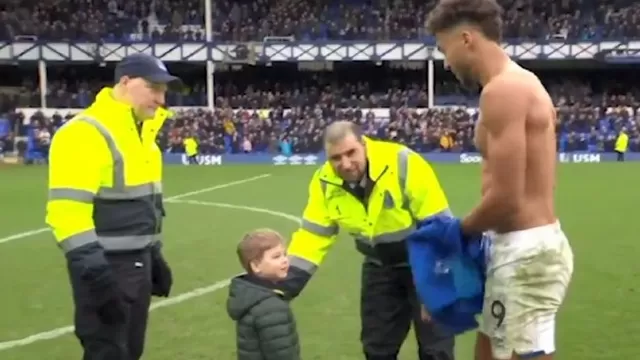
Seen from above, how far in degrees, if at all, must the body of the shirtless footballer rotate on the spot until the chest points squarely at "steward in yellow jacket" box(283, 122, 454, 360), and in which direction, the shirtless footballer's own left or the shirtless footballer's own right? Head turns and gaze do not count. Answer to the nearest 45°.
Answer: approximately 45° to the shirtless footballer's own right

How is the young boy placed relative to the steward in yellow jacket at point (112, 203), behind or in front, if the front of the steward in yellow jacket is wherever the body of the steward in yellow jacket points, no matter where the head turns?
in front

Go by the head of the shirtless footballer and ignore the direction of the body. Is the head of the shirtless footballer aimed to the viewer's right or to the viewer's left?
to the viewer's left

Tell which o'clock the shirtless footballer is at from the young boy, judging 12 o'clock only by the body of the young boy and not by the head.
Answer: The shirtless footballer is roughly at 1 o'clock from the young boy.

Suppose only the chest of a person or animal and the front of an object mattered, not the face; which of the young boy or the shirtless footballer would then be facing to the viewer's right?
the young boy

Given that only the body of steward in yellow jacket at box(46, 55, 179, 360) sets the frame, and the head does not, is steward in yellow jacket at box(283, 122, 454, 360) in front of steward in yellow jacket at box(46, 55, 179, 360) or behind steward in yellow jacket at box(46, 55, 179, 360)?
in front

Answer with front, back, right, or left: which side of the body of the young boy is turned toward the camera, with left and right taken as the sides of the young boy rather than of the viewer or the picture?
right

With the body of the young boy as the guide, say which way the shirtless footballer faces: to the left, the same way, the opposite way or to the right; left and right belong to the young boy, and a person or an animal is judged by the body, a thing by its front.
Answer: the opposite way

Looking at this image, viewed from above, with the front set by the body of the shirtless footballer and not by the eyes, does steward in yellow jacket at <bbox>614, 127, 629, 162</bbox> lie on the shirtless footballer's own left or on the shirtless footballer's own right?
on the shirtless footballer's own right

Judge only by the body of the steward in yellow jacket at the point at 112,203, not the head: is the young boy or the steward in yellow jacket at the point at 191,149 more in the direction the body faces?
the young boy

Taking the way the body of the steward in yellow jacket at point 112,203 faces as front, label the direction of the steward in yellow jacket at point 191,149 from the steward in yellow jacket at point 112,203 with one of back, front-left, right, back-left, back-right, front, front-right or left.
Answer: back-left

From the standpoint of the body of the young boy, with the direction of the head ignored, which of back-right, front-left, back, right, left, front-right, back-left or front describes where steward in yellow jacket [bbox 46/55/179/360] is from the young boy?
back-left

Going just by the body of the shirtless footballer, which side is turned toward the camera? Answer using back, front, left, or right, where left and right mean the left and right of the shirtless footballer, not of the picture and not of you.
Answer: left

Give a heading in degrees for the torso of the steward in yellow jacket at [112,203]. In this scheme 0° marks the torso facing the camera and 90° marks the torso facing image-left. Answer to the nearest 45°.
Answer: approximately 315°

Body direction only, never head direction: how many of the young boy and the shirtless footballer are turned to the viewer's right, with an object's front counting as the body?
1

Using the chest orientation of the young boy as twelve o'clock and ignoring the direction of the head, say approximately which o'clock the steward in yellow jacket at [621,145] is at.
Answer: The steward in yellow jacket is roughly at 10 o'clock from the young boy.
